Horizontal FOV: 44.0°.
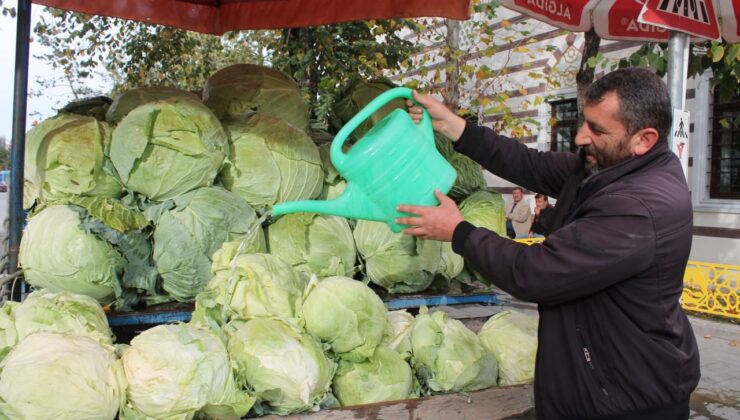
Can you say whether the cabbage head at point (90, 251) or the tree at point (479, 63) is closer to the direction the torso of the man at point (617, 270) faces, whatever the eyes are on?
the cabbage head

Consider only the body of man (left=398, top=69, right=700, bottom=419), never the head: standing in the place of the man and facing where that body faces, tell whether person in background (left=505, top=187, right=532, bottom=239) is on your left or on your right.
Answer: on your right

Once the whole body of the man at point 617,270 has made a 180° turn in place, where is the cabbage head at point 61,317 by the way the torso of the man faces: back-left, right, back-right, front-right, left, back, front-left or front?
back

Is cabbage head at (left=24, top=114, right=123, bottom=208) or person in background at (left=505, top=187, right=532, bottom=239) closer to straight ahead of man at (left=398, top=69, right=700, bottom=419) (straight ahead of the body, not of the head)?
the cabbage head

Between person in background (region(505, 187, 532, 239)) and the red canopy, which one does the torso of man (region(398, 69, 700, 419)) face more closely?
the red canopy

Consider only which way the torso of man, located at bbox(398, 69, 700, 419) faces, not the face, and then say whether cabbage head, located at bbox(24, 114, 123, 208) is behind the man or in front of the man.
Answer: in front

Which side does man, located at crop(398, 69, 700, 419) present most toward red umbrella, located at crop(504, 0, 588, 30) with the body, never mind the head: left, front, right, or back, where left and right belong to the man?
right

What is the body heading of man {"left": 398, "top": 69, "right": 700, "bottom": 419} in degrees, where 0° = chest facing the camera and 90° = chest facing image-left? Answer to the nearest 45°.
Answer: approximately 90°

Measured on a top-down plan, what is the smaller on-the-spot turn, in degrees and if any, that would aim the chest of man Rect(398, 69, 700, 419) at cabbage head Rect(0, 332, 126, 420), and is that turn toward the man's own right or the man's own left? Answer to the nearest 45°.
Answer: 0° — they already face it

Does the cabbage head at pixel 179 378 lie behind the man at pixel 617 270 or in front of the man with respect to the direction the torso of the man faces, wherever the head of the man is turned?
in front

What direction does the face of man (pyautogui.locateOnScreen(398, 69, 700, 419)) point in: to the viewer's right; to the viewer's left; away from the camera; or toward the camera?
to the viewer's left
